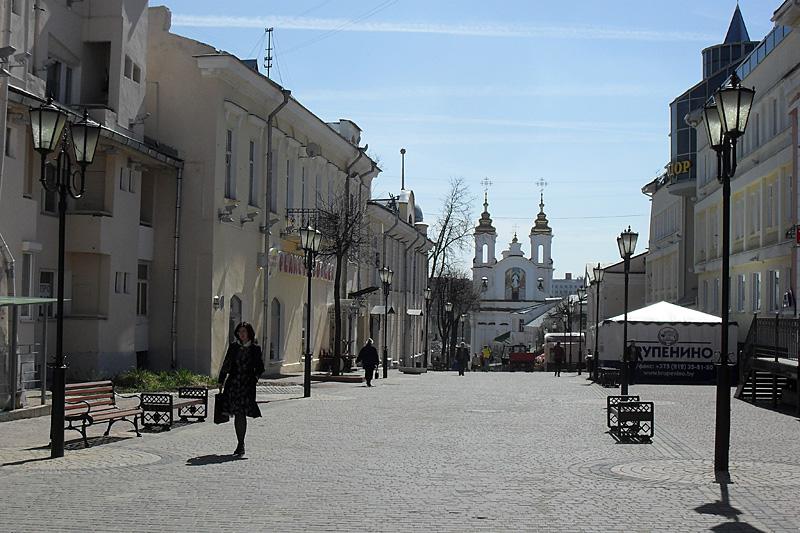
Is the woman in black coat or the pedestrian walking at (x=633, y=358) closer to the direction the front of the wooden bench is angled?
the woman in black coat

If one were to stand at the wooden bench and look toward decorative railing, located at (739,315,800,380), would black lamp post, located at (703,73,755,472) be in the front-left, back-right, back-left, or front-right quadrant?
front-right

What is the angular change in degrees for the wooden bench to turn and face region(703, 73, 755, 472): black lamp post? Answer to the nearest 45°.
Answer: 0° — it already faces it

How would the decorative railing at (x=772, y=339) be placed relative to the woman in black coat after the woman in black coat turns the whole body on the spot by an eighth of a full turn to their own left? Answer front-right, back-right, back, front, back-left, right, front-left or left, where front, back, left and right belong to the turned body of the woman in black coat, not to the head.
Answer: left

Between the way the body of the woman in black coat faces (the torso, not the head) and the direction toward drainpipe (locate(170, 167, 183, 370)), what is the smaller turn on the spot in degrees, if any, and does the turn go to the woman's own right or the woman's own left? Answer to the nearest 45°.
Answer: approximately 180°

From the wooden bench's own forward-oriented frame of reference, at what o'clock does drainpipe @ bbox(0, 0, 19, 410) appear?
The drainpipe is roughly at 7 o'clock from the wooden bench.

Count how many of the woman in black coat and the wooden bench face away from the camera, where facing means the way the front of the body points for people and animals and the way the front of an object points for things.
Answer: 0

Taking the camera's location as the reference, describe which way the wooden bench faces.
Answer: facing the viewer and to the right of the viewer

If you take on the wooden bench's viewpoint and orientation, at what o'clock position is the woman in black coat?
The woman in black coat is roughly at 12 o'clock from the wooden bench.

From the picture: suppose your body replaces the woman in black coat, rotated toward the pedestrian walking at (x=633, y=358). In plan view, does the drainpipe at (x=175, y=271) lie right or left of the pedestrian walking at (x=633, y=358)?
left

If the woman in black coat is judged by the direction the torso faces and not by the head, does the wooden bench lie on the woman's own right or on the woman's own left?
on the woman's own right

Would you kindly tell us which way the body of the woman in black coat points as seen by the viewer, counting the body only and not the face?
toward the camera
